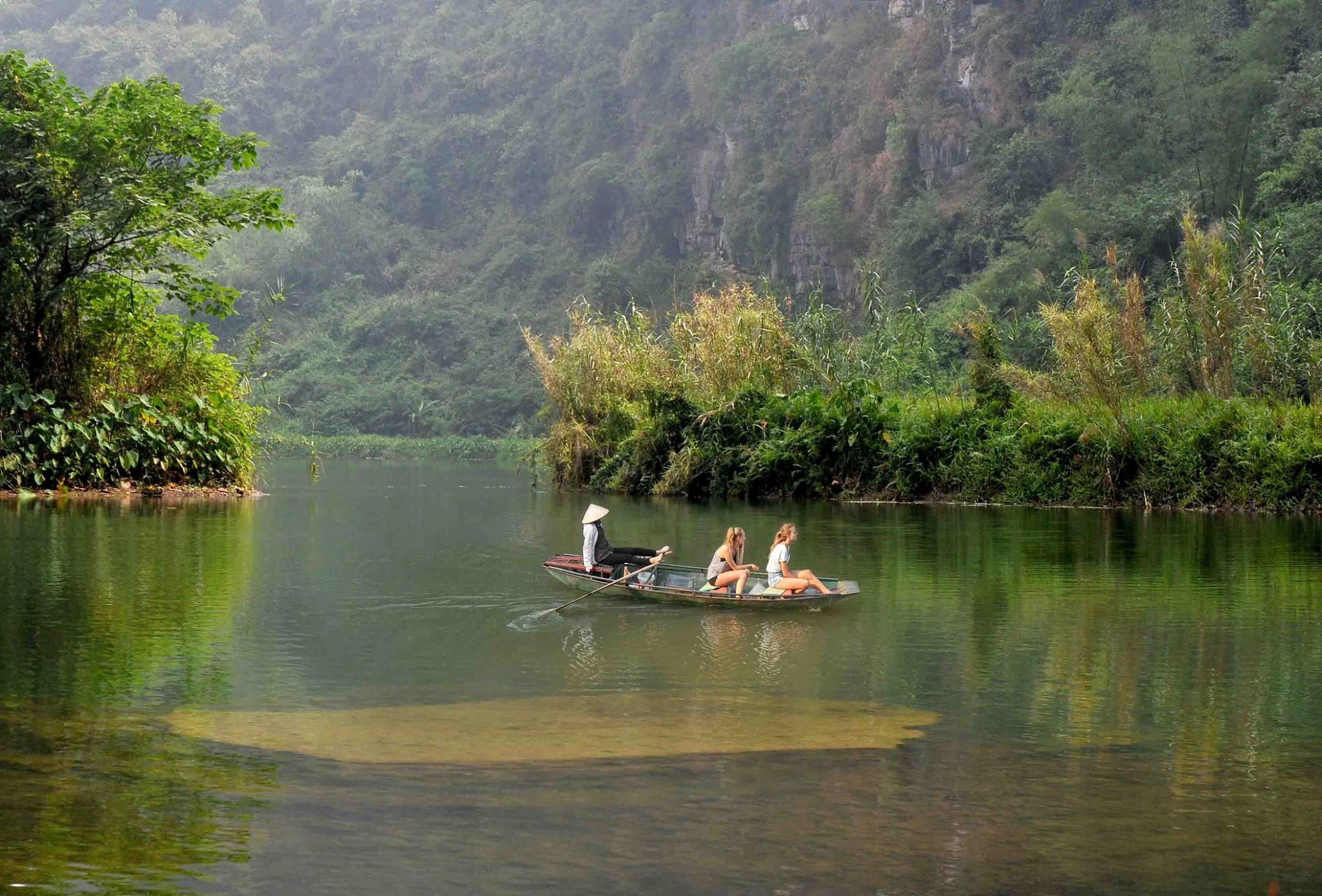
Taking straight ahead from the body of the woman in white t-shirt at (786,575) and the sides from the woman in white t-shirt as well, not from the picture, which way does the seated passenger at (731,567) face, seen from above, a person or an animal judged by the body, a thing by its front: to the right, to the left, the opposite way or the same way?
the same way

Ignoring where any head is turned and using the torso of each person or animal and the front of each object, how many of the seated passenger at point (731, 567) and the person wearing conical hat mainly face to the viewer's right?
2

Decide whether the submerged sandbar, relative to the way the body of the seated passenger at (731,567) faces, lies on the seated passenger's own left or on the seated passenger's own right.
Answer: on the seated passenger's own right

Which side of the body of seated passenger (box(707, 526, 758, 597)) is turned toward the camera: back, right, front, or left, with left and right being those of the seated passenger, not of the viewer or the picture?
right

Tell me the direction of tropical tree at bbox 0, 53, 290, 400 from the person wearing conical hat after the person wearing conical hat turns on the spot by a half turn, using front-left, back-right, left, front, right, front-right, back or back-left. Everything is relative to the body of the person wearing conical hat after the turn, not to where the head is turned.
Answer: front-right

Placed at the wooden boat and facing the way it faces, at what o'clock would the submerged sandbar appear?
The submerged sandbar is roughly at 3 o'clock from the wooden boat.

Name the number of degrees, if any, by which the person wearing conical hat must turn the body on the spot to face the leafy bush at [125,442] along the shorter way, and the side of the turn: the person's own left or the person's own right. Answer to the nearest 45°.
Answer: approximately 135° to the person's own left

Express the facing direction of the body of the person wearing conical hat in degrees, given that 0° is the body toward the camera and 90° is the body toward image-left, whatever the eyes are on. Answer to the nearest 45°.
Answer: approximately 270°

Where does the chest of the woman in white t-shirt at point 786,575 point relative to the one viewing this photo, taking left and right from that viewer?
facing to the right of the viewer

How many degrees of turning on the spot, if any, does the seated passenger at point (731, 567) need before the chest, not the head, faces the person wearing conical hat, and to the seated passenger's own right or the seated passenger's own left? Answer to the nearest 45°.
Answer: approximately 135° to the seated passenger's own left

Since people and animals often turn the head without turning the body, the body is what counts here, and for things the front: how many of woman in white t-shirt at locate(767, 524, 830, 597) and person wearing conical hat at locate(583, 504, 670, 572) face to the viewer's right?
2

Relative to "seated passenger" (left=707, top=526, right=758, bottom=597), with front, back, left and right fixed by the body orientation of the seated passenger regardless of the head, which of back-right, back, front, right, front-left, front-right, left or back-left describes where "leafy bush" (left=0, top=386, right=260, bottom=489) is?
back-left

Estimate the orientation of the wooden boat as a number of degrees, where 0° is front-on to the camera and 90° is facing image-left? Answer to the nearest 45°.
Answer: approximately 270°

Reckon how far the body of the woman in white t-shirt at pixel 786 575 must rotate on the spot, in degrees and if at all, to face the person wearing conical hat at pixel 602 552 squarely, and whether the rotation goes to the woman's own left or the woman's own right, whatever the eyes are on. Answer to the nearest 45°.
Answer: approximately 135° to the woman's own left

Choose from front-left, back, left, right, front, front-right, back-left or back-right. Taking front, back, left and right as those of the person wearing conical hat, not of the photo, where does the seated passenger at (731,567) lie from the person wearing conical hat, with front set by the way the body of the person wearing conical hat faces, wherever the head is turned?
front-right

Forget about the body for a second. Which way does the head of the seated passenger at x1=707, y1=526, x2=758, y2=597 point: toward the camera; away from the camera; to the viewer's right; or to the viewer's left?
to the viewer's right

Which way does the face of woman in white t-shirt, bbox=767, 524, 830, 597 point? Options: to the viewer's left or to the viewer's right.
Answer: to the viewer's right

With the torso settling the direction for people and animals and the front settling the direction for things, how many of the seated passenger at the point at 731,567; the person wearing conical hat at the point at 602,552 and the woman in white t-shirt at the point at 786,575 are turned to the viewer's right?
3
